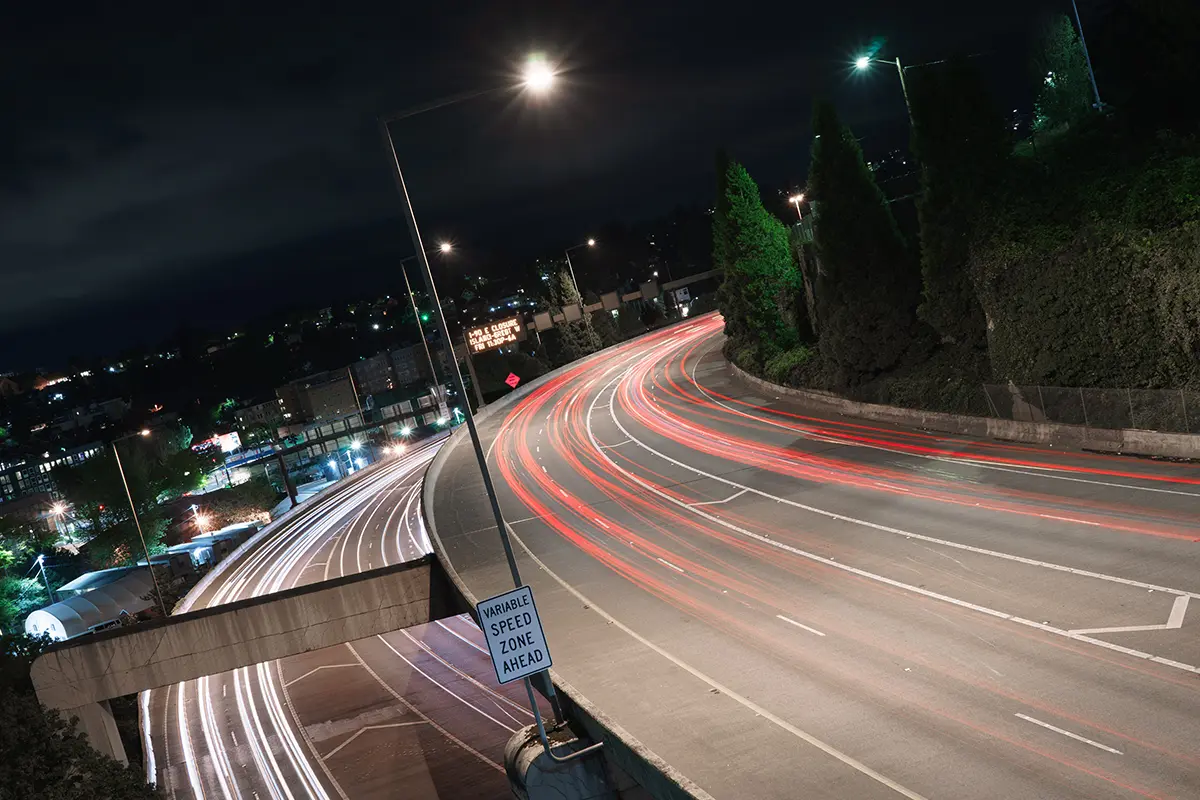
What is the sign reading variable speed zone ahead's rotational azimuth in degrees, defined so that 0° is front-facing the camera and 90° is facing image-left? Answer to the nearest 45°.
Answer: approximately 0°

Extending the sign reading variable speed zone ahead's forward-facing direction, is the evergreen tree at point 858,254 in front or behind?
behind

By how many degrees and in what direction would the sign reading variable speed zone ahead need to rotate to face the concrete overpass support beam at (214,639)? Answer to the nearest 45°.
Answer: approximately 135° to its right

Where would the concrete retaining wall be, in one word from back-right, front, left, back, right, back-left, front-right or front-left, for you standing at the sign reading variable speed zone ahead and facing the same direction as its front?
back-left

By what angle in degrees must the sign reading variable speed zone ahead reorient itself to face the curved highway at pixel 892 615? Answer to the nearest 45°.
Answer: approximately 135° to its left

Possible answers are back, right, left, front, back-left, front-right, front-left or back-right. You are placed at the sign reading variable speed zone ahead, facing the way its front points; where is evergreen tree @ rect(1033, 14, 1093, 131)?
back-left

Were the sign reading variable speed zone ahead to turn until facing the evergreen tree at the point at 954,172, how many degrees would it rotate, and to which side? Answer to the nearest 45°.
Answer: approximately 135° to its left
